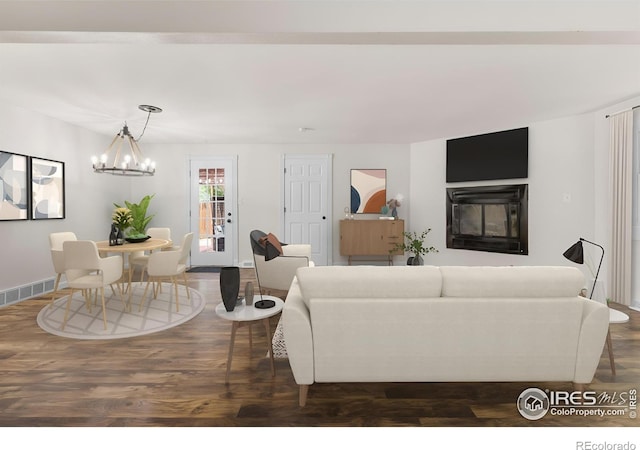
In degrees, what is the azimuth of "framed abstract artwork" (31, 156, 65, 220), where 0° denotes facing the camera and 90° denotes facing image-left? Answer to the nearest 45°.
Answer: approximately 315°

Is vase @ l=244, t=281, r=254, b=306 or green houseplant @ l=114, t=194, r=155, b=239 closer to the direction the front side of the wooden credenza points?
the vase

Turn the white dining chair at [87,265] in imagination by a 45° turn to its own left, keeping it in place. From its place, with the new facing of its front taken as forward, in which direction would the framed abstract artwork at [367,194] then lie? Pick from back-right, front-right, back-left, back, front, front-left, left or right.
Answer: right

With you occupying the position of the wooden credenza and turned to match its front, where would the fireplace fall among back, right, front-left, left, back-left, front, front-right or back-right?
left

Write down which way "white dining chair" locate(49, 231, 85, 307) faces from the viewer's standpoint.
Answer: facing to the right of the viewer

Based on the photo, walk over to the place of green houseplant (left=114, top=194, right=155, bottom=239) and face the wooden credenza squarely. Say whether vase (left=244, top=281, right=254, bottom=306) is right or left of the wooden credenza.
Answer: right

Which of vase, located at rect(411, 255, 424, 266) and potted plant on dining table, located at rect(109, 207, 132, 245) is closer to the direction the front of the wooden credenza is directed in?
the potted plant on dining table

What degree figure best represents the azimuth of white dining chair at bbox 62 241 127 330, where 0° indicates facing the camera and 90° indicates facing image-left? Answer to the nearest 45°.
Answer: approximately 225°

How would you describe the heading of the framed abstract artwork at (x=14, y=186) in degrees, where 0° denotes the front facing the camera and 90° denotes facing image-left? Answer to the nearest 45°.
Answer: approximately 315°

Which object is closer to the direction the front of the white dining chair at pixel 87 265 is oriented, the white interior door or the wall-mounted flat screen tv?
the white interior door

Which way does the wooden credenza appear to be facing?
toward the camera

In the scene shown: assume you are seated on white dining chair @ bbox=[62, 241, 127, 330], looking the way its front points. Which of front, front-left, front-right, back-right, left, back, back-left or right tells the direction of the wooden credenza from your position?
front-right

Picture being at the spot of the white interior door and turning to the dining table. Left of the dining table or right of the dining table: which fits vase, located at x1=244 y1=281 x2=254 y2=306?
left

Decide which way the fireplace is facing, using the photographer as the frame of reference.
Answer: facing the viewer and to the left of the viewer

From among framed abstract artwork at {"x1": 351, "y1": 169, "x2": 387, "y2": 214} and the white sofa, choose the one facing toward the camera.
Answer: the framed abstract artwork

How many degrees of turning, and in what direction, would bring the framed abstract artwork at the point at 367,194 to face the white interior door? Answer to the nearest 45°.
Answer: approximately 90° to its right
